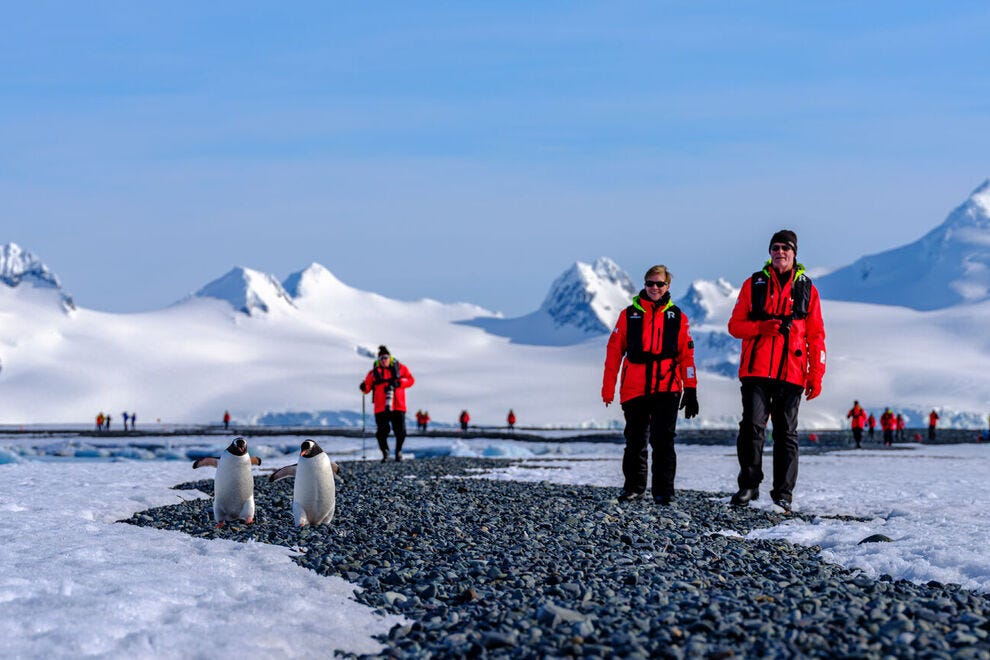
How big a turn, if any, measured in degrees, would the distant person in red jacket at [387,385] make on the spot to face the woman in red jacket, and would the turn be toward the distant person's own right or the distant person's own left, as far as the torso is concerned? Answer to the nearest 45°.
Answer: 0° — they already face them

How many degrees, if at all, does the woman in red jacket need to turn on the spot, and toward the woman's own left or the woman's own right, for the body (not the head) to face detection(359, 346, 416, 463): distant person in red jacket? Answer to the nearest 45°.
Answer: approximately 135° to the woman's own right

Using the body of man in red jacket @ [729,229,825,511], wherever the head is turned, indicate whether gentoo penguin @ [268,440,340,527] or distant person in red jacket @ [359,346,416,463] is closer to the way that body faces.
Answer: the gentoo penguin

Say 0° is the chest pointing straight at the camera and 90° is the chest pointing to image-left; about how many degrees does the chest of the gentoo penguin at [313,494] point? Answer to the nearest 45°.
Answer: approximately 0°

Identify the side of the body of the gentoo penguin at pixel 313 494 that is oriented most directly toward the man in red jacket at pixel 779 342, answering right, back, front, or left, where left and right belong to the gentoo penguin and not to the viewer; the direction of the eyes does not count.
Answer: left

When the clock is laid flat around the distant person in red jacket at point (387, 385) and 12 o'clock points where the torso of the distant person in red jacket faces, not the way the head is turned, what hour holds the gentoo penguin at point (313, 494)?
The gentoo penguin is roughly at 12 o'clock from the distant person in red jacket.

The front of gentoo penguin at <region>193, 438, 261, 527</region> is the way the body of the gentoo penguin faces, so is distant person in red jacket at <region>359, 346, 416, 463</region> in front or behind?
behind
